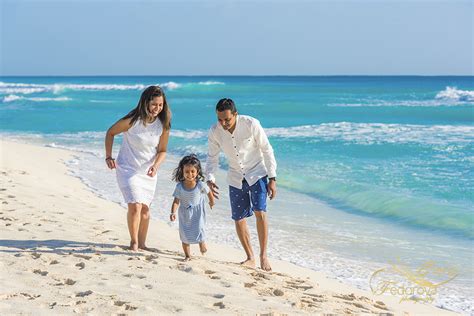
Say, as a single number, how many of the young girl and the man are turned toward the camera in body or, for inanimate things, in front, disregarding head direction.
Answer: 2

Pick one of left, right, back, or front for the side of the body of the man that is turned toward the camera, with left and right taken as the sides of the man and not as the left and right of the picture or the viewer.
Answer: front

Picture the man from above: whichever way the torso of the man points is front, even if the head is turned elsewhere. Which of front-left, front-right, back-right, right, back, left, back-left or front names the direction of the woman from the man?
right

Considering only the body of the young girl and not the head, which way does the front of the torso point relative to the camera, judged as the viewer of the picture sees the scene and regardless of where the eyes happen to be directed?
toward the camera

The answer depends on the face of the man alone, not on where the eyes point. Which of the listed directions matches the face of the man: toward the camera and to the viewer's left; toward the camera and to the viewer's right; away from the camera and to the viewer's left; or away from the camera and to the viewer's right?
toward the camera and to the viewer's left
